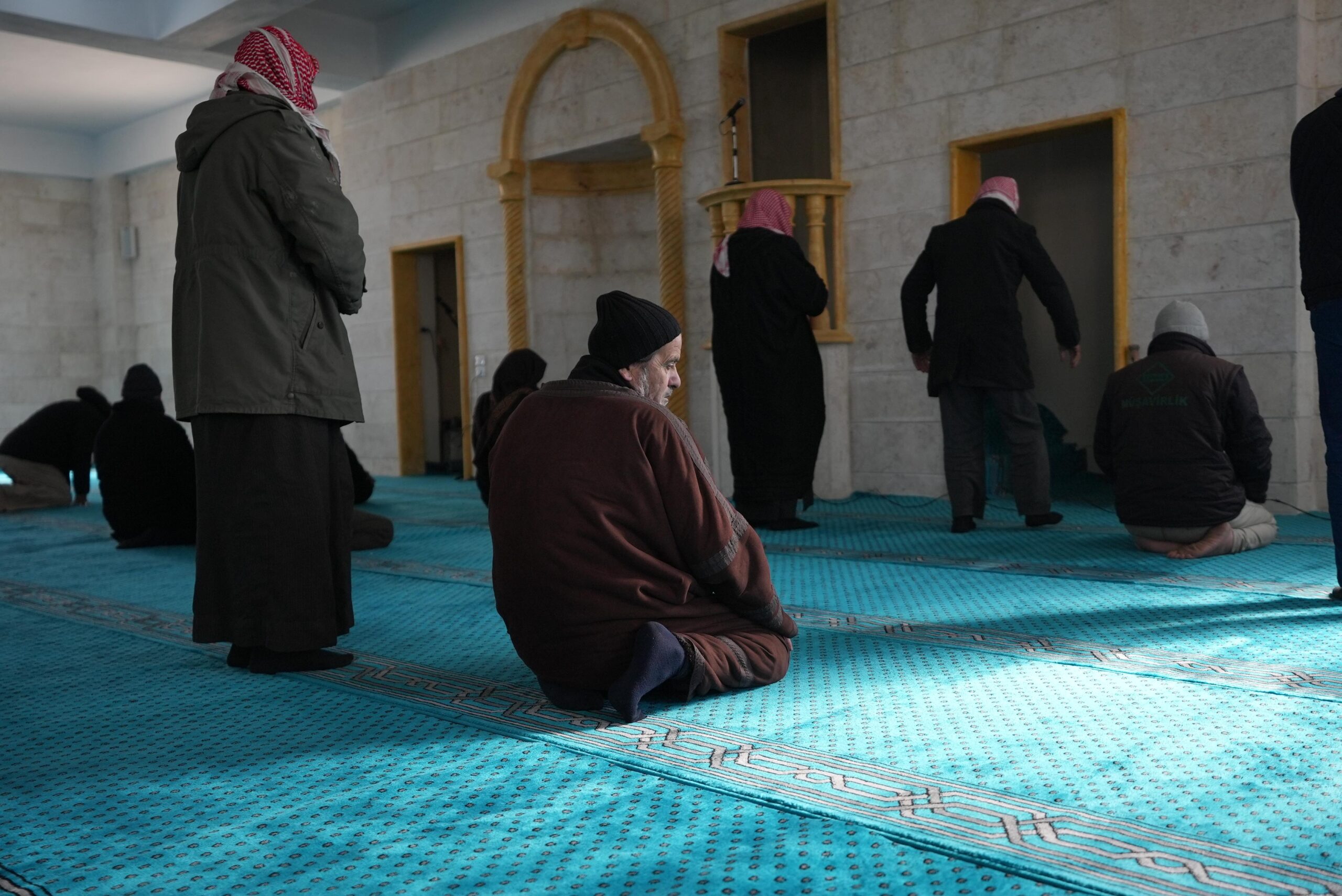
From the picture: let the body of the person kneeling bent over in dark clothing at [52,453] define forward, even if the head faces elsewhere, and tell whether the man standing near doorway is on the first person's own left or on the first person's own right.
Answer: on the first person's own right

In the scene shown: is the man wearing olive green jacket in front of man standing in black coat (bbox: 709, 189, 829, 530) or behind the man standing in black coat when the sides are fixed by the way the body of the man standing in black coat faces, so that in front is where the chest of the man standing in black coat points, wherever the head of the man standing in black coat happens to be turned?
behind

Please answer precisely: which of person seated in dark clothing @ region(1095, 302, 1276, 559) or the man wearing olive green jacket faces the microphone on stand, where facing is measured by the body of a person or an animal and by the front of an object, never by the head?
the man wearing olive green jacket

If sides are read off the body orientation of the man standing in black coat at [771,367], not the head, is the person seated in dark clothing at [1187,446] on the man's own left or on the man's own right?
on the man's own right

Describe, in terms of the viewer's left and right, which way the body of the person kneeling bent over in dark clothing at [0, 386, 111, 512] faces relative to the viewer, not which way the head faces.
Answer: facing to the right of the viewer

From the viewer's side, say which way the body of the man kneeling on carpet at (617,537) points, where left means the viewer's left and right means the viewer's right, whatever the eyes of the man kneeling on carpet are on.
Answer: facing away from the viewer and to the right of the viewer

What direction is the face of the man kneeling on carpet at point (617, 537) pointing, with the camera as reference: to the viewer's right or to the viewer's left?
to the viewer's right

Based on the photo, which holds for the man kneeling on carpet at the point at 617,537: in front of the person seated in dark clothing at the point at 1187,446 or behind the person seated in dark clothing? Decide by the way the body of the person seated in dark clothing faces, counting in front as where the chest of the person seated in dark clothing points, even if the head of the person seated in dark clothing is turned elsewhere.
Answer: behind

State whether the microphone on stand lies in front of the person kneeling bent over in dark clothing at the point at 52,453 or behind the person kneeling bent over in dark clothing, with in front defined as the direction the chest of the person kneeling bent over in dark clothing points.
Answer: in front

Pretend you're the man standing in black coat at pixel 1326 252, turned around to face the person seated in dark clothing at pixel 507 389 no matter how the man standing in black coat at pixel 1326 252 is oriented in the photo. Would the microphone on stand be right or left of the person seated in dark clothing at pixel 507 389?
right

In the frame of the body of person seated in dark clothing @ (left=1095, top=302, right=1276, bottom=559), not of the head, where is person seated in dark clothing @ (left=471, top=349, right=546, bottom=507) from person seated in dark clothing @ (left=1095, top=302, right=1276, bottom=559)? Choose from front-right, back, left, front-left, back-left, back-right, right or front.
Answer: back-left

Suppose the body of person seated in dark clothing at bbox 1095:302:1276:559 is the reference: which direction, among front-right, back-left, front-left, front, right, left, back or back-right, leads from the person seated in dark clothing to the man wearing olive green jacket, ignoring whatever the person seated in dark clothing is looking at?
back
